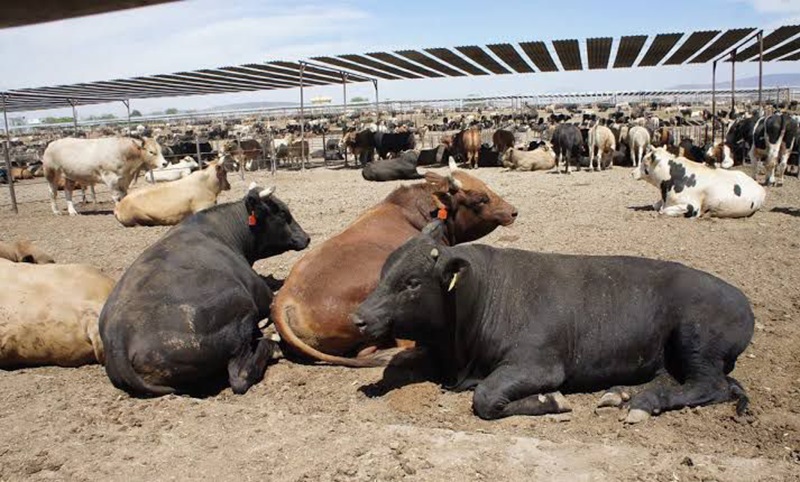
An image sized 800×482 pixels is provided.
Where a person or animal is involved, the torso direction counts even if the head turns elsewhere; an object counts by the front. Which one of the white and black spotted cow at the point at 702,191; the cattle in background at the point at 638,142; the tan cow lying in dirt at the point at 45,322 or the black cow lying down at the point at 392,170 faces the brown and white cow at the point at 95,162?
the white and black spotted cow

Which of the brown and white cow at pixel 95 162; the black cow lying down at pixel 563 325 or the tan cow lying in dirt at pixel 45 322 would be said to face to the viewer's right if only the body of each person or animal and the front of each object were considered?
the brown and white cow

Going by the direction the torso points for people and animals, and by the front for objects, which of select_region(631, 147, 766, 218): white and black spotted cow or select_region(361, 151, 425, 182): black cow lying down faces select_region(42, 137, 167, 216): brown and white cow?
the white and black spotted cow

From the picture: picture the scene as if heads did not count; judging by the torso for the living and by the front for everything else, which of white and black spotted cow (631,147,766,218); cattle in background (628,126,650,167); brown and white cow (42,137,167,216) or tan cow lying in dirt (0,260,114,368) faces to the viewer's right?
the brown and white cow

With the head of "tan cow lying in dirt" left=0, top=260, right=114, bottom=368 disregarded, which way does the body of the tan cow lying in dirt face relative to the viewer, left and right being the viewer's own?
facing to the left of the viewer

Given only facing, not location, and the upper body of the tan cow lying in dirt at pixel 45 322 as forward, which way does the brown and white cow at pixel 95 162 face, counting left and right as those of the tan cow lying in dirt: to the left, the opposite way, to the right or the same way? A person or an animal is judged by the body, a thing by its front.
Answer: the opposite way

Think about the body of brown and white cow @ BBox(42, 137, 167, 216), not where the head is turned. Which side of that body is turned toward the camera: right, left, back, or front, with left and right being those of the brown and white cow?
right

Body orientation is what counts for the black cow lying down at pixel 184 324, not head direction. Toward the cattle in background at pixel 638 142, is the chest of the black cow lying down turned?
yes

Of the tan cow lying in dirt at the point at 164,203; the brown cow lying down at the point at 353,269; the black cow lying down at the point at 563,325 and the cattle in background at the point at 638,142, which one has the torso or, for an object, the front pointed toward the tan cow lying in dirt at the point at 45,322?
the black cow lying down

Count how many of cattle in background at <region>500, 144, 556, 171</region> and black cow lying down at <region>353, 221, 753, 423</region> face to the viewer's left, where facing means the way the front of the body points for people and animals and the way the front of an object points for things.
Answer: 2

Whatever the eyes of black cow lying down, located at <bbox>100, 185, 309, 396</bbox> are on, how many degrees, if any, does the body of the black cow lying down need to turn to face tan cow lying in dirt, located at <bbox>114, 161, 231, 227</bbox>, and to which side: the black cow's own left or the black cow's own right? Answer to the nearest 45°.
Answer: approximately 45° to the black cow's own left
